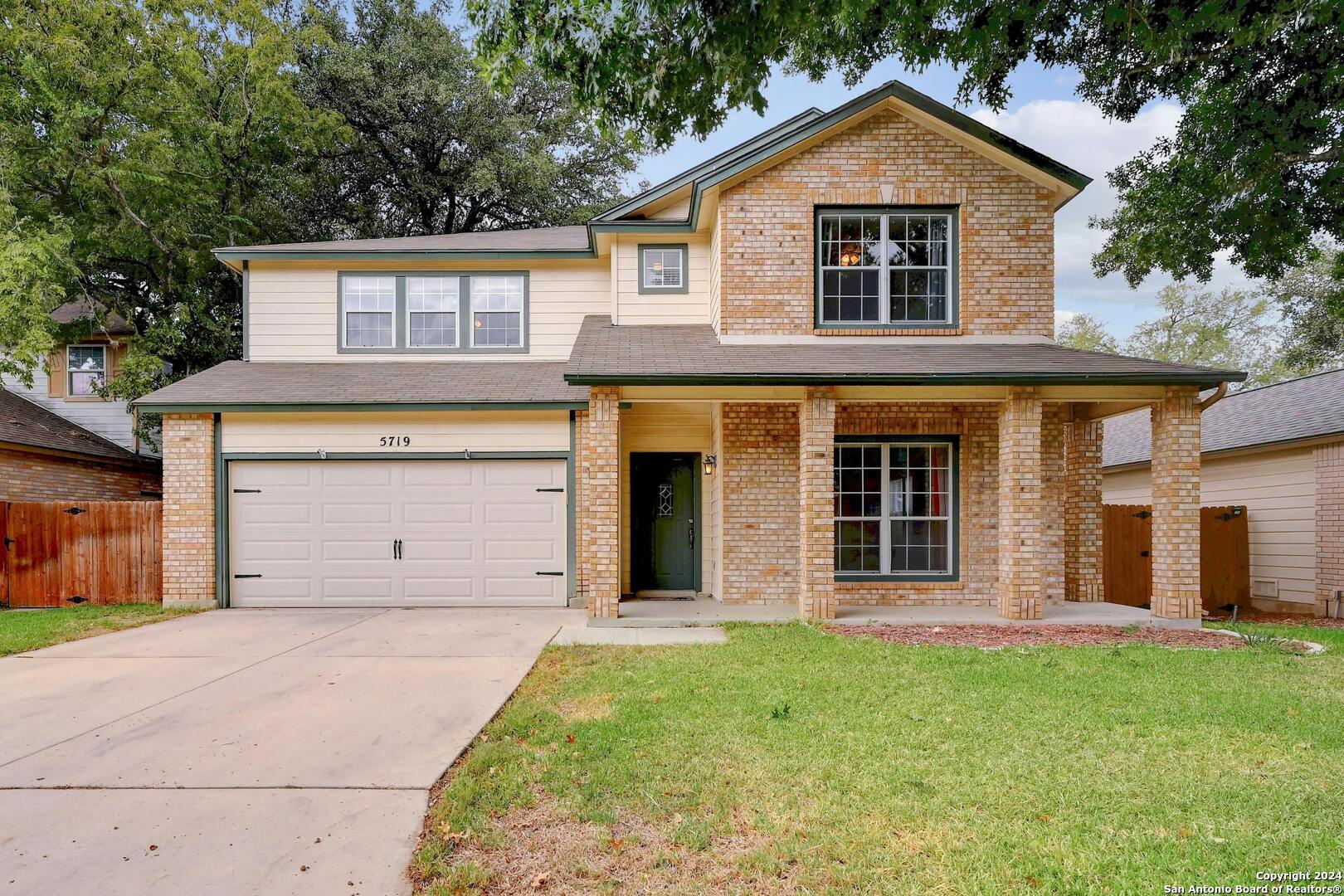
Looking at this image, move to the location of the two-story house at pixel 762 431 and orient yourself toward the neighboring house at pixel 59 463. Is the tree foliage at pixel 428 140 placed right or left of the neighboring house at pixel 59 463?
right

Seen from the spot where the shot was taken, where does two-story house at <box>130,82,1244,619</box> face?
facing the viewer
